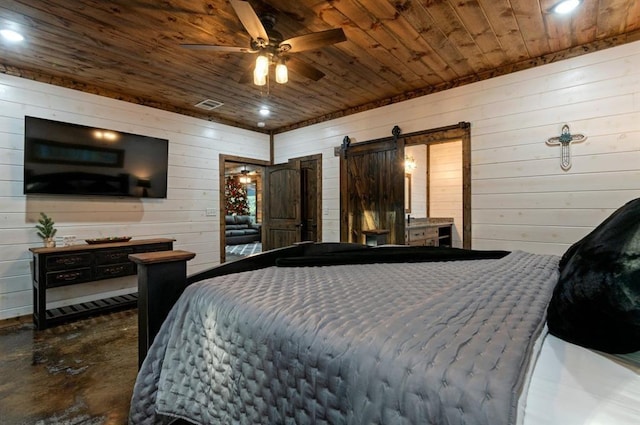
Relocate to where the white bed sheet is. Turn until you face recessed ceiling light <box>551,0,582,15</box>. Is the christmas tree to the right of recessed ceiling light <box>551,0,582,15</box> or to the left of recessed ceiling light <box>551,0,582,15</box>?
left

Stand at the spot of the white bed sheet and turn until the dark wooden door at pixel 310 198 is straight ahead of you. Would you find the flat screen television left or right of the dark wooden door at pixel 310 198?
left

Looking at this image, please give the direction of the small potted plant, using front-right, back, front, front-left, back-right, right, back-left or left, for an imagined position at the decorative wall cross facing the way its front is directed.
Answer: front-right

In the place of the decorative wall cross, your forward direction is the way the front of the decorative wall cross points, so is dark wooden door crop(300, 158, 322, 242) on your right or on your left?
on your right

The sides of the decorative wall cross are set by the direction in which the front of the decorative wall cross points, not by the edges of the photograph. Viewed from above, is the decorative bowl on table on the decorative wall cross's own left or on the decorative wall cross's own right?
on the decorative wall cross's own right

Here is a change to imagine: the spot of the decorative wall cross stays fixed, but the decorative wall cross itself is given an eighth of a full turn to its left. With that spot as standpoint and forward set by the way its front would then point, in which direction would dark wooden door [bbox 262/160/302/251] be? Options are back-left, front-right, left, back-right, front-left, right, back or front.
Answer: back-right
